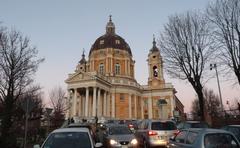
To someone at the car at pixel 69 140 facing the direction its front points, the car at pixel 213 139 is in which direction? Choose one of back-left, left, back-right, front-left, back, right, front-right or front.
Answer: left

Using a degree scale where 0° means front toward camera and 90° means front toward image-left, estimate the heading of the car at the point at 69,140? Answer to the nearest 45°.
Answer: approximately 0°

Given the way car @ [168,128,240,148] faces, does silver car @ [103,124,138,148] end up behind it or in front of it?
in front

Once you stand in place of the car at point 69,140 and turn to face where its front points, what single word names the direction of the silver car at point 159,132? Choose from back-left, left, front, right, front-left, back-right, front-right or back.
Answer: back-left

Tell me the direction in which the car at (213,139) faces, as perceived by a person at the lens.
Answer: facing away from the viewer and to the left of the viewer

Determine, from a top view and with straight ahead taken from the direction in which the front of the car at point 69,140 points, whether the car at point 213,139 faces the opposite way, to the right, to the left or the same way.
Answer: the opposite way

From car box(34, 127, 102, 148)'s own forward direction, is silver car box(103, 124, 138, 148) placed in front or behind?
behind
